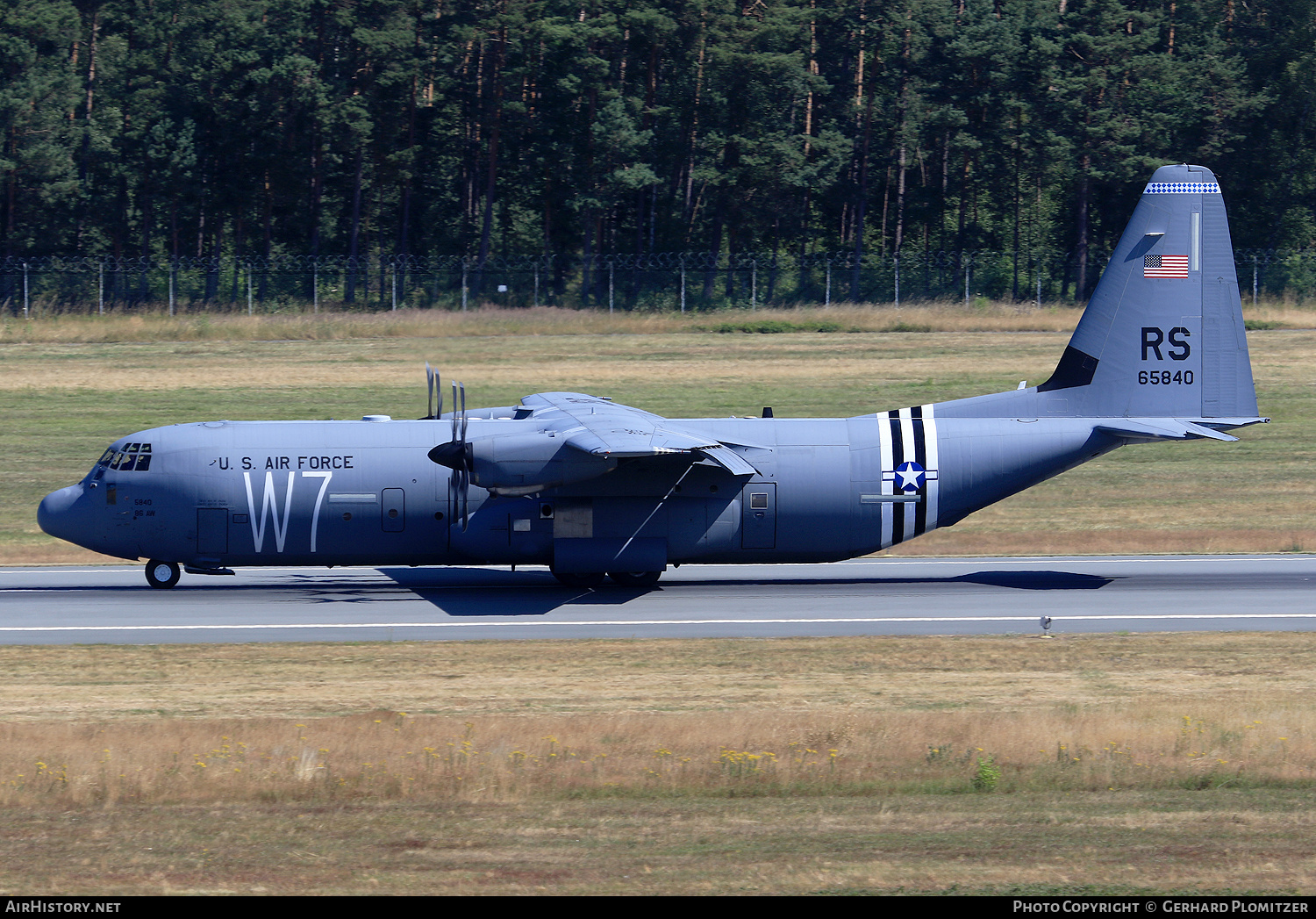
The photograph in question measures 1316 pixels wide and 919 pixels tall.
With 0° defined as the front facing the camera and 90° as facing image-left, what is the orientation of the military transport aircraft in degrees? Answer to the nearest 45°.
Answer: approximately 90°
